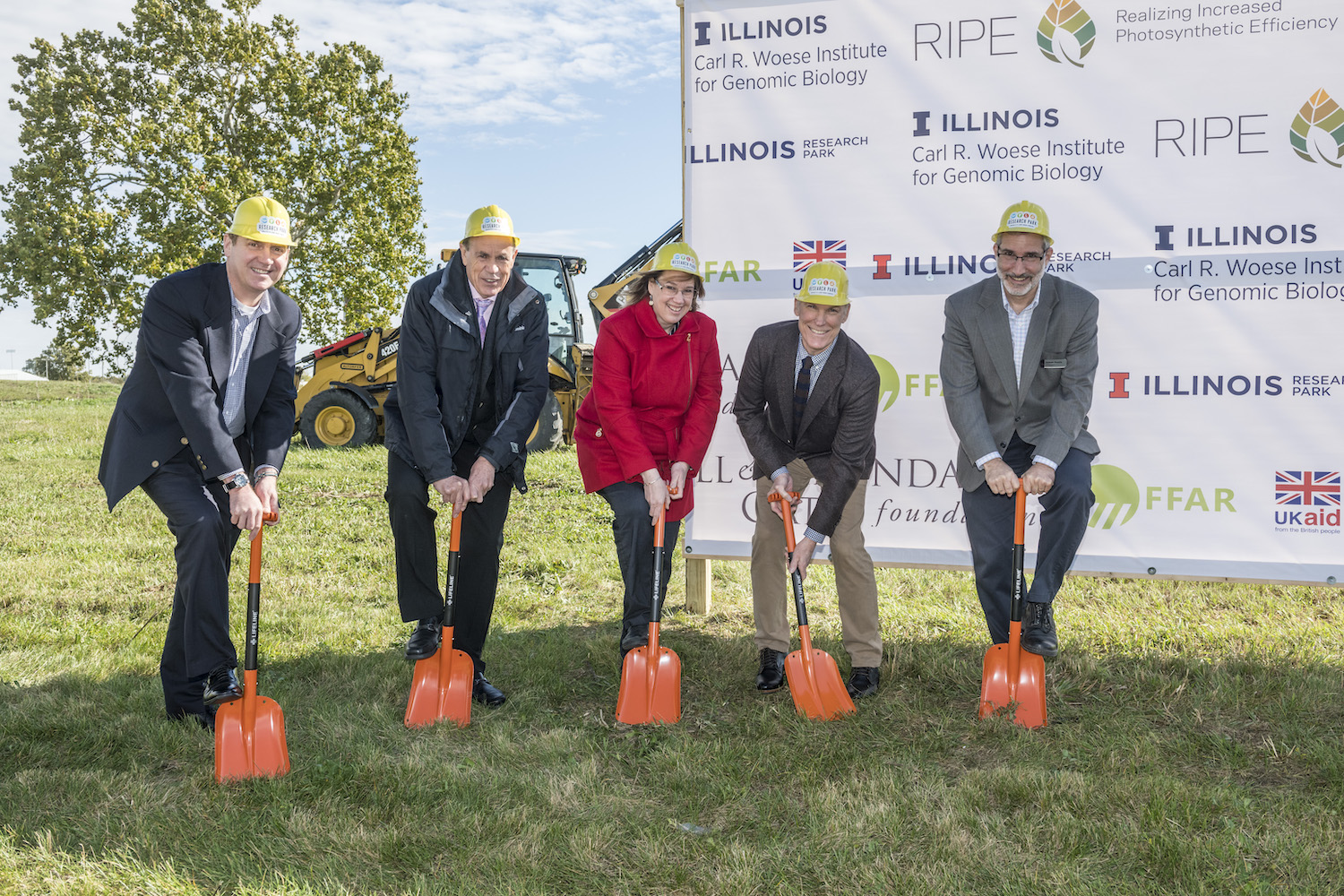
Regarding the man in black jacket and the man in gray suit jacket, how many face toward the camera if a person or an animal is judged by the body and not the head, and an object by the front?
2

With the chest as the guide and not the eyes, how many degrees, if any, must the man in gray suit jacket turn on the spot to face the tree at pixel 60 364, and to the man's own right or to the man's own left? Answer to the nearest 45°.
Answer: approximately 135° to the man's own right

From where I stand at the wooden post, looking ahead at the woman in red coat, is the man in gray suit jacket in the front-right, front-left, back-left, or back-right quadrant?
front-left

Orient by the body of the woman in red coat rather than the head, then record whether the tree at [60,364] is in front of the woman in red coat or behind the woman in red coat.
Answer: behind

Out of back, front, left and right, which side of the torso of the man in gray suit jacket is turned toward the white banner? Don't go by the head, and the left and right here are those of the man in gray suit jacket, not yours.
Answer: back

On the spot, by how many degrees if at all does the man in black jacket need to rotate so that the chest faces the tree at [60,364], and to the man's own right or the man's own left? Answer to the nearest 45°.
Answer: approximately 180°

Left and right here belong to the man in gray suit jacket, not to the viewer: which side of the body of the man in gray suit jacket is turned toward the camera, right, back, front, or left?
front

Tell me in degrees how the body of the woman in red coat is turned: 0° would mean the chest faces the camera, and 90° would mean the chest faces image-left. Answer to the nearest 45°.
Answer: approximately 315°

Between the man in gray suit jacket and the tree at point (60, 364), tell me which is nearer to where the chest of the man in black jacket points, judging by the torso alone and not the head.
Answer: the man in gray suit jacket

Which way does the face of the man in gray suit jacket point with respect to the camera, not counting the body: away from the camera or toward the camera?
toward the camera

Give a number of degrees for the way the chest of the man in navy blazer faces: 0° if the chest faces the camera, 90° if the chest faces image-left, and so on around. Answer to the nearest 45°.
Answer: approximately 315°

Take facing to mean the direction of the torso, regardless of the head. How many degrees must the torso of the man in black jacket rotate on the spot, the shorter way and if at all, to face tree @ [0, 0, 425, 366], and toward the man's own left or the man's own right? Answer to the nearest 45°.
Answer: approximately 180°

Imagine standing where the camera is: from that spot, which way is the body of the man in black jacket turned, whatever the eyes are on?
toward the camera

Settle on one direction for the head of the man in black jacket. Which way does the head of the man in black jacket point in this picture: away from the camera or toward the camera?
toward the camera
